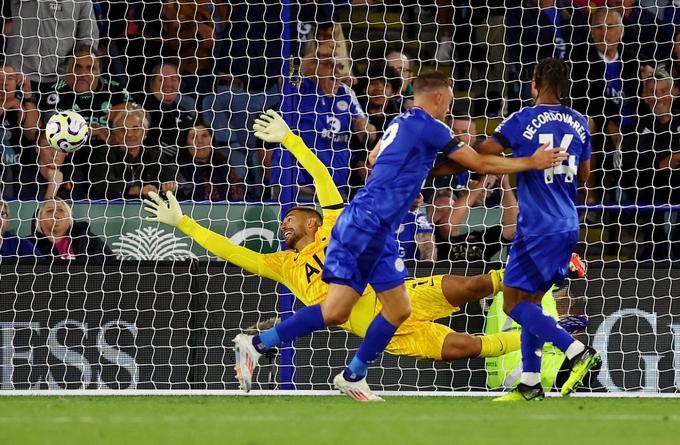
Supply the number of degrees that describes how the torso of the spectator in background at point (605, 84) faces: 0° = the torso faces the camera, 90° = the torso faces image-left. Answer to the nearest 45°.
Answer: approximately 0°

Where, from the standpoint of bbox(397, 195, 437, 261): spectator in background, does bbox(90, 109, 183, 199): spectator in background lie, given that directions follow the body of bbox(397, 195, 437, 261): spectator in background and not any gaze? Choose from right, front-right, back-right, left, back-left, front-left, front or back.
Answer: right

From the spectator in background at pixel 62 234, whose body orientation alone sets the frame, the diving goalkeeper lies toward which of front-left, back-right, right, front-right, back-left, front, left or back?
front-left

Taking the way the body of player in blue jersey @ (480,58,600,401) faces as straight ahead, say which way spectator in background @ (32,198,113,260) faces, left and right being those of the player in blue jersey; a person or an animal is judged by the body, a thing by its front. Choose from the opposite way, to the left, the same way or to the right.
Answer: the opposite way

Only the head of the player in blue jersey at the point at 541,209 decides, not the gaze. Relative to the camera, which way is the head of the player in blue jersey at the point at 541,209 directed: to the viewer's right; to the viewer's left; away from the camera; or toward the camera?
away from the camera

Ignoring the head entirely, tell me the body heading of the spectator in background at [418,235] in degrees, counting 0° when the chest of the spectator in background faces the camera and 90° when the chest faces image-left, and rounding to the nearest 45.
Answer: approximately 0°

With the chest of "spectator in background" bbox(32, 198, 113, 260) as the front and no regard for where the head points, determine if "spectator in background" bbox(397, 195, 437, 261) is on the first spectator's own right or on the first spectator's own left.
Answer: on the first spectator's own left
